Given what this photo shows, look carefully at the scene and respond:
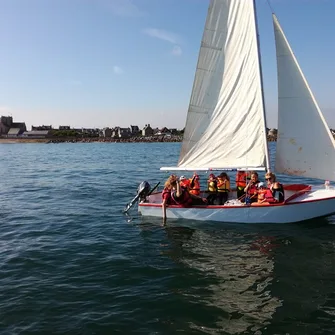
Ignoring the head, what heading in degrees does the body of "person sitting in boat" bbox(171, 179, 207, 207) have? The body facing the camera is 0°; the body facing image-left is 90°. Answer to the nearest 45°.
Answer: approximately 315°

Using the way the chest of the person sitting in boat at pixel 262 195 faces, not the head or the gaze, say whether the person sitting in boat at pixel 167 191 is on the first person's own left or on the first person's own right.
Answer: on the first person's own right

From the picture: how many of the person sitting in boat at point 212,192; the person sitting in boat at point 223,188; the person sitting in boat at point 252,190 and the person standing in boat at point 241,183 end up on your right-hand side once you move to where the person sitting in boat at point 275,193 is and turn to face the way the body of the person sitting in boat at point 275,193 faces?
4

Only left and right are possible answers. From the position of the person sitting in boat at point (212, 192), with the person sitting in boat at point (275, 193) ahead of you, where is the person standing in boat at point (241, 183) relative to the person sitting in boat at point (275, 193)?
left

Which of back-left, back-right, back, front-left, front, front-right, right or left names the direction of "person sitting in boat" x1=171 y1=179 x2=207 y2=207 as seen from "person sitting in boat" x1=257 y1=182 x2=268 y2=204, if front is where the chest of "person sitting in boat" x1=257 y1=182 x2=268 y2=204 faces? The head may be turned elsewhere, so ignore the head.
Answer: front-right

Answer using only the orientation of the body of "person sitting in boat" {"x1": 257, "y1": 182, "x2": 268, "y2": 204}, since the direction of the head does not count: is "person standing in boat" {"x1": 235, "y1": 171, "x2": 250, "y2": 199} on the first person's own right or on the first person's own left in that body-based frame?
on the first person's own right

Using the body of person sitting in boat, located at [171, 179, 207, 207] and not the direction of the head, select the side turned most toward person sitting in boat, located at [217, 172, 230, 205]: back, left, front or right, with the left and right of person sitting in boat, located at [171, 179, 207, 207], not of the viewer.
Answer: left

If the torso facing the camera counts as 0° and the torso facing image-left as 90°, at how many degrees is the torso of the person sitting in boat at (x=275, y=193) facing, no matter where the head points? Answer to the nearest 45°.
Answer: approximately 45°

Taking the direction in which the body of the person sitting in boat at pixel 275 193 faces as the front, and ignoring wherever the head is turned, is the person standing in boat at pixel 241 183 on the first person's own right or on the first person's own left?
on the first person's own right

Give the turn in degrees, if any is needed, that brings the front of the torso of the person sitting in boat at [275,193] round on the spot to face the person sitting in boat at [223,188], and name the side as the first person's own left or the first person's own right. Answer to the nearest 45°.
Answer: approximately 90° to the first person's own right

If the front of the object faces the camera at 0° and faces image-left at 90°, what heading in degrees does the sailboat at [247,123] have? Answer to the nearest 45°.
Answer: approximately 270°
